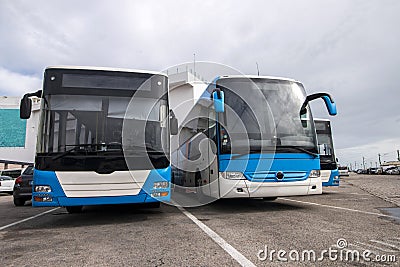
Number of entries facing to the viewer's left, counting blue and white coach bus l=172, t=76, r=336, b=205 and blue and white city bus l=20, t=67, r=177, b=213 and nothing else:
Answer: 0

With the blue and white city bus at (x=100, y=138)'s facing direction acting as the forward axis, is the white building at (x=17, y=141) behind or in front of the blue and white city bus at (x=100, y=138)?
behind

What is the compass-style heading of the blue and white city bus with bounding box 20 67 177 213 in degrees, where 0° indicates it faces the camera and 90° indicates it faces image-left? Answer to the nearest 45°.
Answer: approximately 0°

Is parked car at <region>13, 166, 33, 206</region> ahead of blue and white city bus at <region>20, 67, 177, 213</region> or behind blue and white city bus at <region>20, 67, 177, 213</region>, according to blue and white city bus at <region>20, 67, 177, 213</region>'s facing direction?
behind

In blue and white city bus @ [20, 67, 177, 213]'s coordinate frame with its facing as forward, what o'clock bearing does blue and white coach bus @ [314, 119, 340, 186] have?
The blue and white coach bus is roughly at 8 o'clock from the blue and white city bus.

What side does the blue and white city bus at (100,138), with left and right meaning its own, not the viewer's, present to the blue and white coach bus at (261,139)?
left

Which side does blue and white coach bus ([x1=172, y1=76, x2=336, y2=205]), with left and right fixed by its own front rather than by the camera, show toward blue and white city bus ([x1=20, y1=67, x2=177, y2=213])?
right

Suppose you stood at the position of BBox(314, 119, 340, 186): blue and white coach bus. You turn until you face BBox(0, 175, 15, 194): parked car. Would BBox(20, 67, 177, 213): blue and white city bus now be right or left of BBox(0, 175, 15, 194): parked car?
left

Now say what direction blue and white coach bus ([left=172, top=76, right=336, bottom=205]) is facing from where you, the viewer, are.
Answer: facing the viewer and to the right of the viewer
